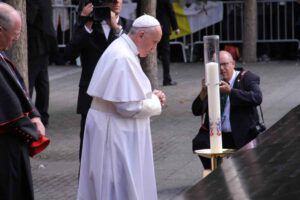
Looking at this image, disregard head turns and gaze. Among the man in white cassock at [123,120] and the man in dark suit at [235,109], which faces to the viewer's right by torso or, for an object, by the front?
the man in white cassock

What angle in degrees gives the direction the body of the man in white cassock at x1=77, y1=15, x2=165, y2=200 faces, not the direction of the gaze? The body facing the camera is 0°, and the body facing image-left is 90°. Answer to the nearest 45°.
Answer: approximately 270°

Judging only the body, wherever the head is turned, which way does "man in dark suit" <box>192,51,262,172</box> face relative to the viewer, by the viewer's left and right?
facing the viewer and to the left of the viewer

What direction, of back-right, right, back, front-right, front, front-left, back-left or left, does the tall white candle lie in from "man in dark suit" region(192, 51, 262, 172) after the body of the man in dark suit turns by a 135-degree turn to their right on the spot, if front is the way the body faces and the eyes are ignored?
back

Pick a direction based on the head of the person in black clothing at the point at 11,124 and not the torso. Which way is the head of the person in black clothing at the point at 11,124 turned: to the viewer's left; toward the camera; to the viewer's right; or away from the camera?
to the viewer's right

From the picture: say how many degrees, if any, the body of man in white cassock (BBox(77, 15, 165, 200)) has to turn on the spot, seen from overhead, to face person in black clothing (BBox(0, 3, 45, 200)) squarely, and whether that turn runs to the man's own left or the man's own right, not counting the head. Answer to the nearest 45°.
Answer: approximately 135° to the man's own right

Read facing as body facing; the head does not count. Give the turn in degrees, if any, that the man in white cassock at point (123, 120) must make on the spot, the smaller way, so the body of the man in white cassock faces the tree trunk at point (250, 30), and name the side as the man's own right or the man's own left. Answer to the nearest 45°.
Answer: approximately 90° to the man's own left
